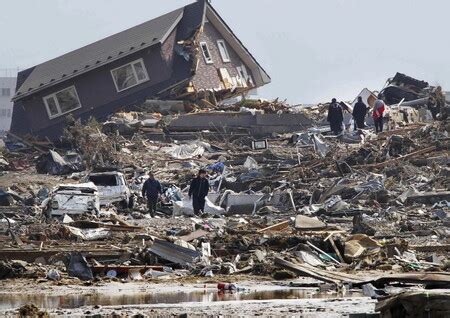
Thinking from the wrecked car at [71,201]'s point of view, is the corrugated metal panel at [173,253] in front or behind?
in front

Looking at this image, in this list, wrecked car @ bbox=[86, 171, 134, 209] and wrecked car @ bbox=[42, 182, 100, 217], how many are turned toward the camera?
1

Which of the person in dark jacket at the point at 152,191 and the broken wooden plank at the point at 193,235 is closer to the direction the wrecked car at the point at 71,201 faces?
the broken wooden plank
